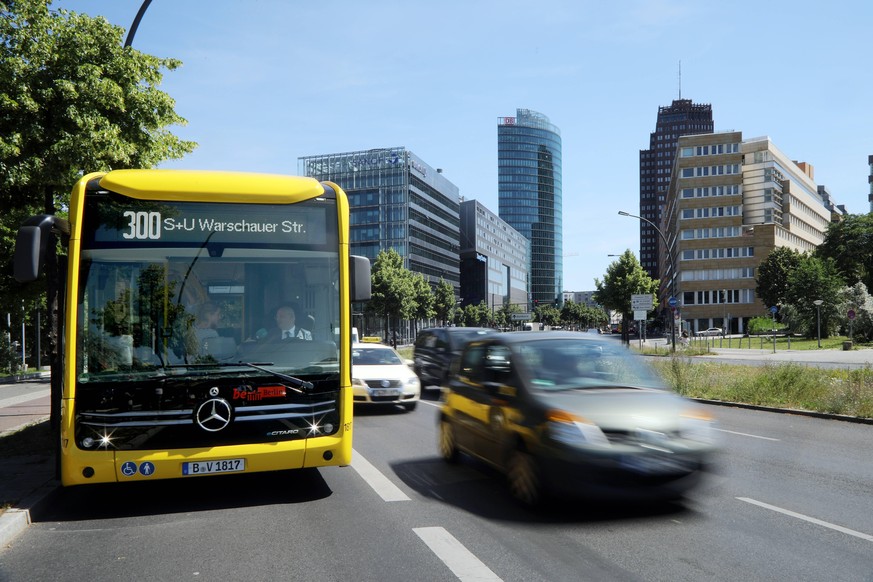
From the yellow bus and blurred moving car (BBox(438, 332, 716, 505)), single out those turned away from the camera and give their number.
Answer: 0

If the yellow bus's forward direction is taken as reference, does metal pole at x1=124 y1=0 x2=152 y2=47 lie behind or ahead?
behind

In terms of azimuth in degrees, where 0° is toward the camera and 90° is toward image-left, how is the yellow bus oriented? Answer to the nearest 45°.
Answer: approximately 0°

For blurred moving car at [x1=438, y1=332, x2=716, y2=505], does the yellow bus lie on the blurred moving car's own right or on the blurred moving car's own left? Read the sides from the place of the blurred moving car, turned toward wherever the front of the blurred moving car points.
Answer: on the blurred moving car's own right

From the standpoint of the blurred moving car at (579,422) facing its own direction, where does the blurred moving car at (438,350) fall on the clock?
the blurred moving car at (438,350) is roughly at 7 o'clock from the blurred moving car at (579,422).

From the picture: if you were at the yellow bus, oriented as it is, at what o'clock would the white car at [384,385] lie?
The white car is roughly at 7 o'clock from the yellow bus.

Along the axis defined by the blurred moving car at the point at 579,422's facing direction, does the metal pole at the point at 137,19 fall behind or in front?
behind

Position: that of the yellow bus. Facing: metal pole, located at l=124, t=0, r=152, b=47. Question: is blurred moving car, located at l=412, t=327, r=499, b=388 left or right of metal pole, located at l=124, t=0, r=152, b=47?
right

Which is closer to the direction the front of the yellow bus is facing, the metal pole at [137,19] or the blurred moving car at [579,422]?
the blurred moving car

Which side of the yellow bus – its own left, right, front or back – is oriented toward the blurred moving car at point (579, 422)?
left
